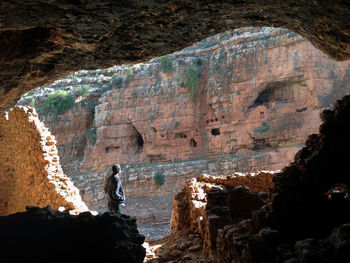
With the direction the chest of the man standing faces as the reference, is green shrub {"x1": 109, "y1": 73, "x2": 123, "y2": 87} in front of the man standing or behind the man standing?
in front

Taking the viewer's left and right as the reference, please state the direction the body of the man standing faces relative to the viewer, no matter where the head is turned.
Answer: facing away from the viewer and to the right of the viewer

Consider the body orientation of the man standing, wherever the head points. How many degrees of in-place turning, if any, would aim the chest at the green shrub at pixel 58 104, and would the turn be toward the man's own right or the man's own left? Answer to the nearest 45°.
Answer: approximately 45° to the man's own left

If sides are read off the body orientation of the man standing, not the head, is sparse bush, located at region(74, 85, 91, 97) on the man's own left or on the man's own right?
on the man's own left

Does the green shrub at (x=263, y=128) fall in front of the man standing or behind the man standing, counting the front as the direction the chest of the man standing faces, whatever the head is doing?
in front

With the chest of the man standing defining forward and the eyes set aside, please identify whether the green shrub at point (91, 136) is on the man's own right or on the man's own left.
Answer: on the man's own left

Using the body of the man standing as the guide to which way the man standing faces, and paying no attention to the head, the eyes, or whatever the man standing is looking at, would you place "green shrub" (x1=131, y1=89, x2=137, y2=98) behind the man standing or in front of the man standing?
in front
